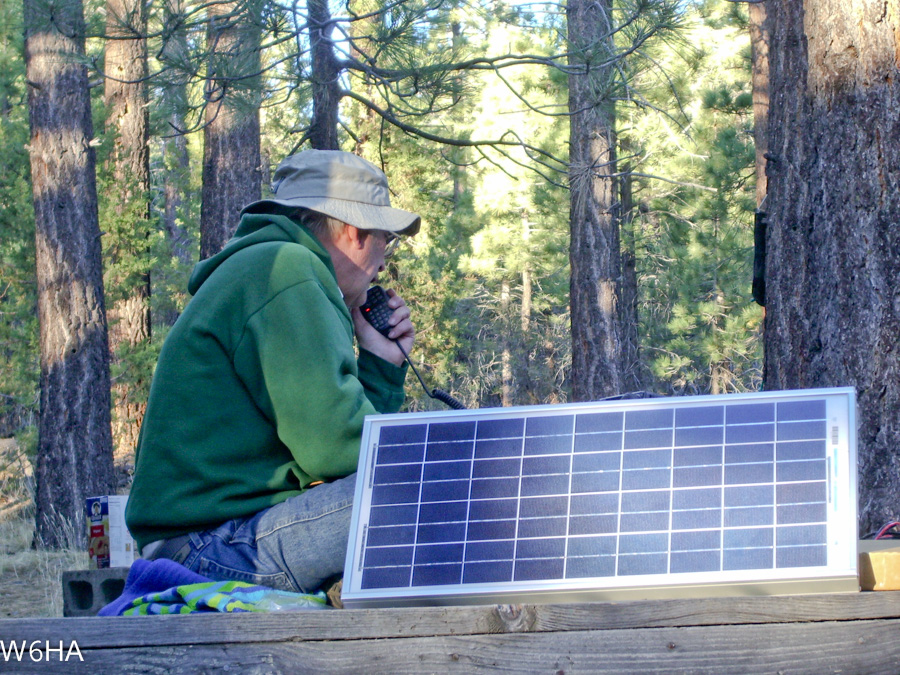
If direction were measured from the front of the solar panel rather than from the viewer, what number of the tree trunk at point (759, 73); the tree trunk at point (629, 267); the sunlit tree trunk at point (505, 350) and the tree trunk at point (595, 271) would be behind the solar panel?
4

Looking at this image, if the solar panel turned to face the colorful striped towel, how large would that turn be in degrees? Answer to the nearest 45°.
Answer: approximately 90° to its right

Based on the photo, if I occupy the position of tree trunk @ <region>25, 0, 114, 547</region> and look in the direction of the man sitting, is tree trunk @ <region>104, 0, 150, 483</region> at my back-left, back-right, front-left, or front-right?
back-left

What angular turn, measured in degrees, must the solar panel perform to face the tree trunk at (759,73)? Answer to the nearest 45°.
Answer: approximately 180°

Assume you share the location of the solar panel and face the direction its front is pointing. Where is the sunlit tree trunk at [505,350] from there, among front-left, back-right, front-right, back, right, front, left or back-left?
back

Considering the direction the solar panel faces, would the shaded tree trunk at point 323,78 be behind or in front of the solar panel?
behind

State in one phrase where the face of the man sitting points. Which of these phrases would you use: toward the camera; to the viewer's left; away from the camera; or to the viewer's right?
to the viewer's right

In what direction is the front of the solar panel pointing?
toward the camera

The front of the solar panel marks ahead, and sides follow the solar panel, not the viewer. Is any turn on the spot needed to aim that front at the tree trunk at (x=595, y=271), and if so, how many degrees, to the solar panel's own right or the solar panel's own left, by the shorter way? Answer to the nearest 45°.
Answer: approximately 180°

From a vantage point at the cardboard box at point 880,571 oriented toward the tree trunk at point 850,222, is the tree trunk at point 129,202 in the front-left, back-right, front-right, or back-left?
front-left

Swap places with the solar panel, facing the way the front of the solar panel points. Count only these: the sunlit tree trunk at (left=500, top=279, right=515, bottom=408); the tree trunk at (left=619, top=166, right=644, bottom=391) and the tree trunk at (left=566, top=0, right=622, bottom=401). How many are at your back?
3

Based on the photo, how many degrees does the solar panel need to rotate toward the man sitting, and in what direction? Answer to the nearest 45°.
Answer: approximately 135° to its right

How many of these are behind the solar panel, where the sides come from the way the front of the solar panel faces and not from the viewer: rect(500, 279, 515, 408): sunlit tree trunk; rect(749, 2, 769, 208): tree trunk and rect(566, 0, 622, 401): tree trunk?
3
